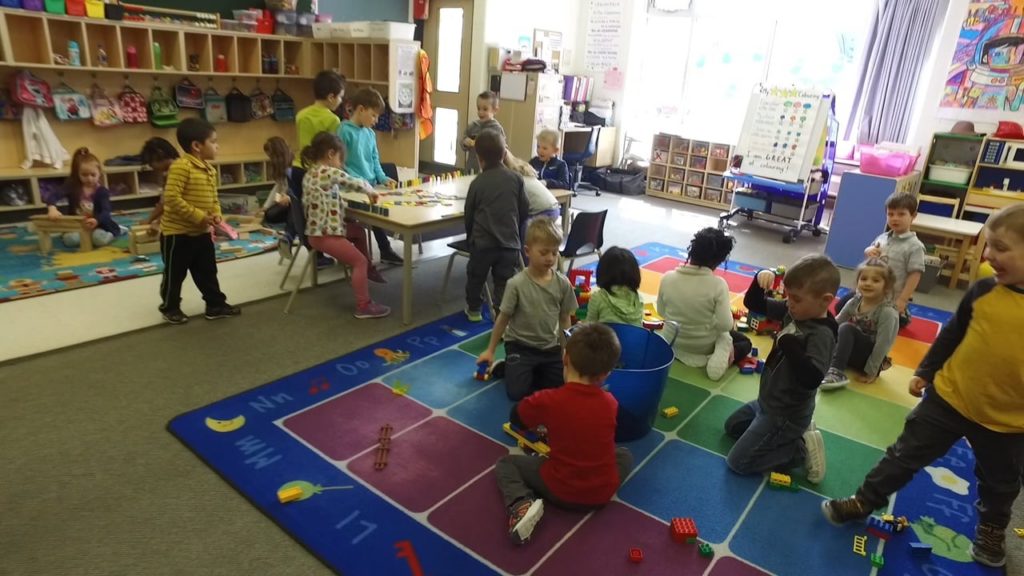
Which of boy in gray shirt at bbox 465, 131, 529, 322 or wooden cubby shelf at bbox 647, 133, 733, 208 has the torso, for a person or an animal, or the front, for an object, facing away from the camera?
the boy in gray shirt

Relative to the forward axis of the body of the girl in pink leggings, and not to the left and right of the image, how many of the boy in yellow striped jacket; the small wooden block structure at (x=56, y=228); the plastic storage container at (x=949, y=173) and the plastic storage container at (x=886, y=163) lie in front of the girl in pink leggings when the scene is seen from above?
2

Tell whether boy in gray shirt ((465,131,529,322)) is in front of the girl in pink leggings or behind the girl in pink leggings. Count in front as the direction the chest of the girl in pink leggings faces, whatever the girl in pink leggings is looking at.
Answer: in front

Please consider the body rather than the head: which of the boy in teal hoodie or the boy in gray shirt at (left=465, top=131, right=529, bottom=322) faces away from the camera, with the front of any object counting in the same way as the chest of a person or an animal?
the boy in gray shirt

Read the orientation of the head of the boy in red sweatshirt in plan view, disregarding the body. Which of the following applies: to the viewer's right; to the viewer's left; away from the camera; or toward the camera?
away from the camera

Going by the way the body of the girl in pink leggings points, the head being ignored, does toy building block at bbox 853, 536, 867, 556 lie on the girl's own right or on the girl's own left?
on the girl's own right

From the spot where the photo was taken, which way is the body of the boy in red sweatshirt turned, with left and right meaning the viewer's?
facing away from the viewer and to the left of the viewer

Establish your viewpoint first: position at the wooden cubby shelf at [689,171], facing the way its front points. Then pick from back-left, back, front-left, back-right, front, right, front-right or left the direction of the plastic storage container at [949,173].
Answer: front-left

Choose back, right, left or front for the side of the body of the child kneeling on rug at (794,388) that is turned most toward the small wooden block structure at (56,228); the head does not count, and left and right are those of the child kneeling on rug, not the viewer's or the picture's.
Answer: front

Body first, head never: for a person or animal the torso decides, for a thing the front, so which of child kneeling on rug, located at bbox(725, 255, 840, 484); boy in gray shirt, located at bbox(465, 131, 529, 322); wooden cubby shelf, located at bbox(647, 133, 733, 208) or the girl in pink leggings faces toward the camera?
the wooden cubby shelf

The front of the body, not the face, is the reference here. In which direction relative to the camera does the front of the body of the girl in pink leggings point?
to the viewer's right

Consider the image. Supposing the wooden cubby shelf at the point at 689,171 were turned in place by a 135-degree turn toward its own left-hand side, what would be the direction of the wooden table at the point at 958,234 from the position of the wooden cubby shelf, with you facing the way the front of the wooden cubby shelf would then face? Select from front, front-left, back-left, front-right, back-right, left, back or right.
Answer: right

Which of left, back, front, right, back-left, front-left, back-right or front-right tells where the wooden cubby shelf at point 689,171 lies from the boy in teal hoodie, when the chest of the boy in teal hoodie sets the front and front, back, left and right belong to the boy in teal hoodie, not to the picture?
left

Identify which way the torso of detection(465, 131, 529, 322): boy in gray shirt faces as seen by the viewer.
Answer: away from the camera

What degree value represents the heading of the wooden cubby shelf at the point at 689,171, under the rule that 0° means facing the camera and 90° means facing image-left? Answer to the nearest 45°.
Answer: approximately 0°

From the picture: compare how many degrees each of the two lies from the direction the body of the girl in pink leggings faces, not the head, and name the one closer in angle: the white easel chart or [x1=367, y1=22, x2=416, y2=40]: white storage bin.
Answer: the white easel chart

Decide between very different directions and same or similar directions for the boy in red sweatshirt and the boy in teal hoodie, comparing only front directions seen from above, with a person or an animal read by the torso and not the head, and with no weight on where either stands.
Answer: very different directions
